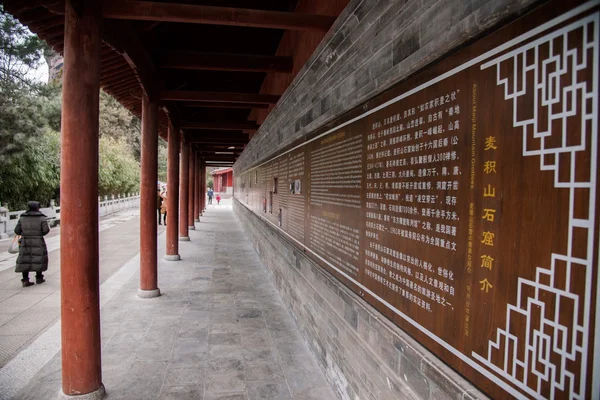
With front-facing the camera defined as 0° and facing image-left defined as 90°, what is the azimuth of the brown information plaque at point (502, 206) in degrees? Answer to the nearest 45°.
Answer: approximately 45°

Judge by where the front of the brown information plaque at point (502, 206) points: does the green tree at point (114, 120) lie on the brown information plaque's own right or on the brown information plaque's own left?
on the brown information plaque's own right

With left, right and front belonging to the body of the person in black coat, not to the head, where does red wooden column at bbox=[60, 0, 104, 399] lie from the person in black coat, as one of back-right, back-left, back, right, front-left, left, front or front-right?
back

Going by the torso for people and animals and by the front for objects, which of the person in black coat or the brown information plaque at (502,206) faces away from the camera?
the person in black coat

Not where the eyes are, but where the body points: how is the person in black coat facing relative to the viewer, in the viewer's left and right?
facing away from the viewer

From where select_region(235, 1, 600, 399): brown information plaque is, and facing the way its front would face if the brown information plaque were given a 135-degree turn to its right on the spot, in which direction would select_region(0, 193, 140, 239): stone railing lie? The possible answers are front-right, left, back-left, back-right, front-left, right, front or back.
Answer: front-left

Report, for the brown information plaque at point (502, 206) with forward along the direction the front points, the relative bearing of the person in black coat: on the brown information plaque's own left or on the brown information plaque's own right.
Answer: on the brown information plaque's own right

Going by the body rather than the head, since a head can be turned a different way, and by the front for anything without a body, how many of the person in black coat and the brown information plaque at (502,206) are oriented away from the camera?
1

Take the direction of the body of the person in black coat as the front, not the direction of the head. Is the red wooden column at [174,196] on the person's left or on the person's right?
on the person's right

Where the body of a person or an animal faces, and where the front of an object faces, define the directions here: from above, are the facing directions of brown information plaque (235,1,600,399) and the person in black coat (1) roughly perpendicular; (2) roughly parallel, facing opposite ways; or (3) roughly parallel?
roughly perpendicular

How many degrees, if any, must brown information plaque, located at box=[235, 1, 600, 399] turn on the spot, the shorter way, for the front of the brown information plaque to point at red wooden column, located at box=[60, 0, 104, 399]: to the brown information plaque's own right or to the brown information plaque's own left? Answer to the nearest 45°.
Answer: approximately 45° to the brown information plaque's own right
